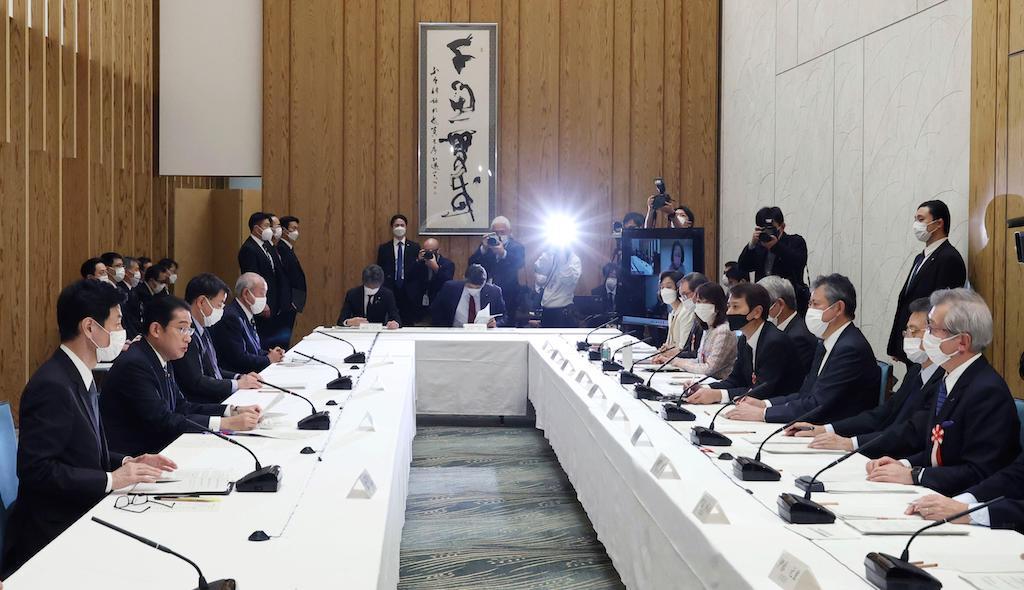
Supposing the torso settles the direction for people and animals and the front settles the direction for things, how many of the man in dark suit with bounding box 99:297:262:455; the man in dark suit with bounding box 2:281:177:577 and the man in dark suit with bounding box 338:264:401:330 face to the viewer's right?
2

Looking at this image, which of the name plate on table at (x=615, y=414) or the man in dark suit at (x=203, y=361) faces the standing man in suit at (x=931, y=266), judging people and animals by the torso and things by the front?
the man in dark suit

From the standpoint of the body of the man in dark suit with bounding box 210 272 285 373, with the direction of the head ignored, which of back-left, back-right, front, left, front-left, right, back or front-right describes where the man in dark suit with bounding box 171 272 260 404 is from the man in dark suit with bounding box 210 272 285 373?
right

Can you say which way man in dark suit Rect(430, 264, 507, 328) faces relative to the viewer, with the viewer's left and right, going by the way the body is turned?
facing the viewer

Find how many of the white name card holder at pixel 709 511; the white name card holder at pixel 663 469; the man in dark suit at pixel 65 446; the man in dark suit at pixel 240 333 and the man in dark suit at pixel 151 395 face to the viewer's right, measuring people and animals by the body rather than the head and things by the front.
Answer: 3

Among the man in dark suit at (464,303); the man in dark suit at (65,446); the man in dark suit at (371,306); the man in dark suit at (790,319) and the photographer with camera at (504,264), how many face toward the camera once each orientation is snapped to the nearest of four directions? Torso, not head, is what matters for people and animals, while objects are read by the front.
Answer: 3

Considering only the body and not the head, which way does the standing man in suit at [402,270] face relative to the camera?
toward the camera

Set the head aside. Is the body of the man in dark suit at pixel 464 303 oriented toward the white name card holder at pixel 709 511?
yes

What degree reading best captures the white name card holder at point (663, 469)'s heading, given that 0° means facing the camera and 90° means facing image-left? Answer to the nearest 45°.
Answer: approximately 45°

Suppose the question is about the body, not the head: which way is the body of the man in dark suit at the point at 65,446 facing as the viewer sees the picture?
to the viewer's right

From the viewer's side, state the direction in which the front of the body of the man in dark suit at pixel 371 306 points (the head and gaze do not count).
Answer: toward the camera

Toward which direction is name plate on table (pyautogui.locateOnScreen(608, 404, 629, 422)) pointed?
to the viewer's left

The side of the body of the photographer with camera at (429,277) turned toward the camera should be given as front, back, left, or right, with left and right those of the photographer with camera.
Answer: front

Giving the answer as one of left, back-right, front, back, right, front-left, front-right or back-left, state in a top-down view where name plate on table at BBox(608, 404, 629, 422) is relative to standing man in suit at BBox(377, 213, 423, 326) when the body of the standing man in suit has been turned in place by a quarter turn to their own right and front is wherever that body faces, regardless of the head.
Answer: left

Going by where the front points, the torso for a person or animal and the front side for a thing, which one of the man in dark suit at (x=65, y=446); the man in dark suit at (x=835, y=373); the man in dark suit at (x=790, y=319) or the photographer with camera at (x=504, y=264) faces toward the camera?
the photographer with camera

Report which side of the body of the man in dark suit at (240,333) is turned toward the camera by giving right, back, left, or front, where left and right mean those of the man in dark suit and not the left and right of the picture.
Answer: right

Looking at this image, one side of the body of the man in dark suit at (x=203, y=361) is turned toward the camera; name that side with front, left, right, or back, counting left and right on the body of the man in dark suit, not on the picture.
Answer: right
